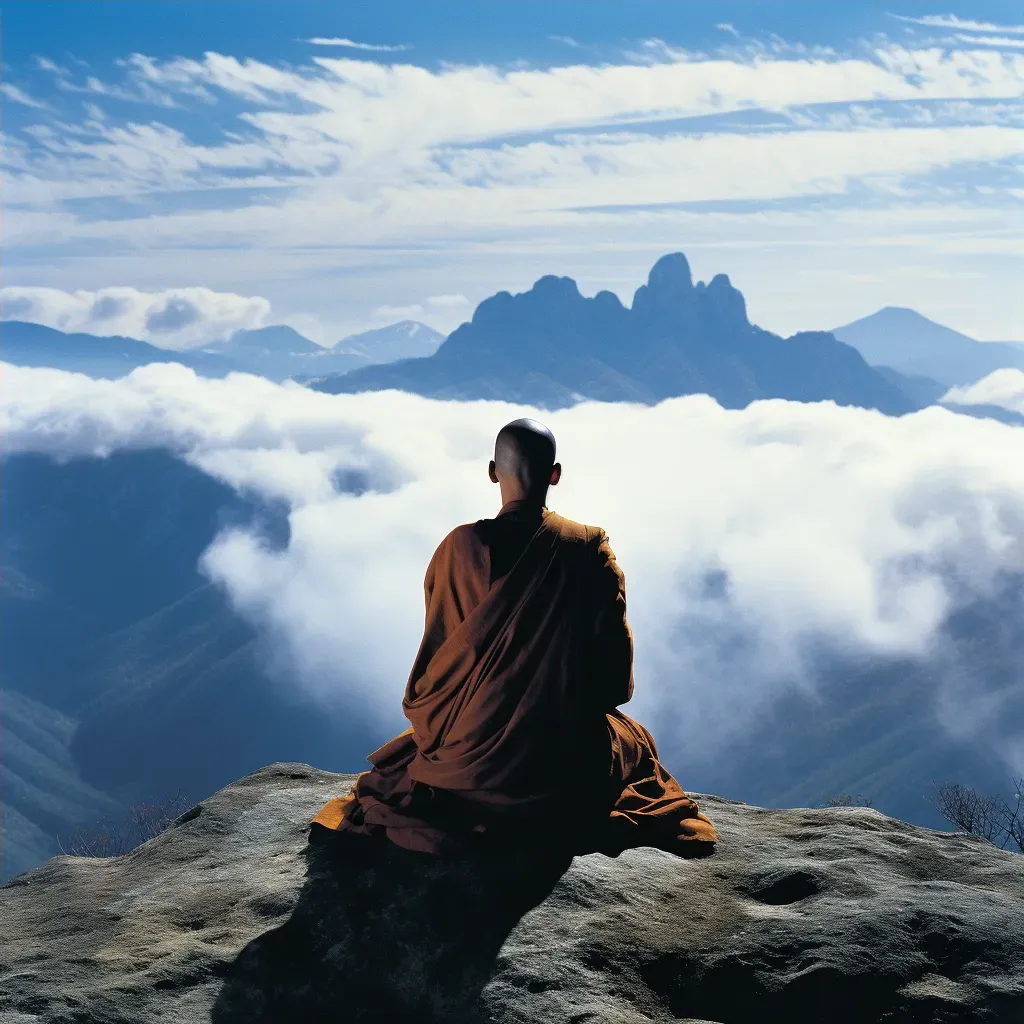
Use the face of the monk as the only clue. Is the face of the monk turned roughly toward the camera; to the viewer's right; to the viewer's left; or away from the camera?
away from the camera

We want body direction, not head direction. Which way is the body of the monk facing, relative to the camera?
away from the camera
